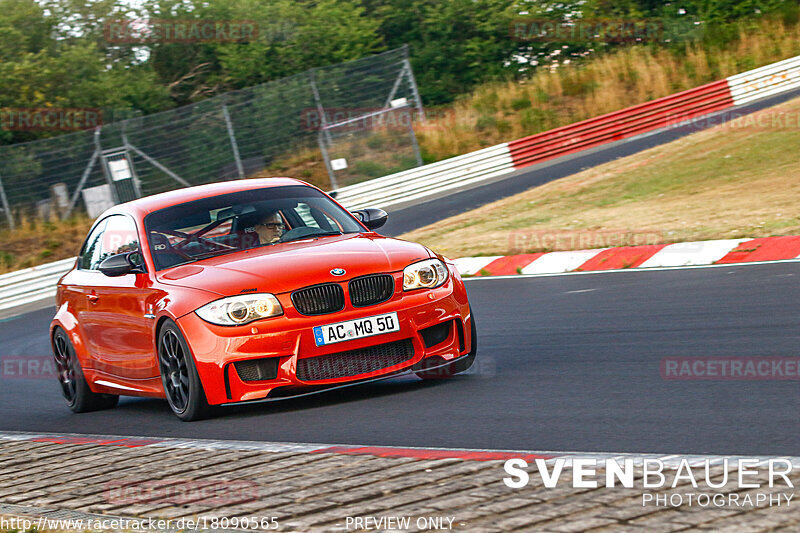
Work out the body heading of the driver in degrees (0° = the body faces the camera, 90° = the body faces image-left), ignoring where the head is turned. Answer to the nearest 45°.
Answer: approximately 315°

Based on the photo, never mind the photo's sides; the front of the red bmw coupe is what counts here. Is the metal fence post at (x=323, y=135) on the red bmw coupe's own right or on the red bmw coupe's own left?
on the red bmw coupe's own left

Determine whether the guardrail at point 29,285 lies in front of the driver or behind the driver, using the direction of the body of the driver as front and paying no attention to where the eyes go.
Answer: behind

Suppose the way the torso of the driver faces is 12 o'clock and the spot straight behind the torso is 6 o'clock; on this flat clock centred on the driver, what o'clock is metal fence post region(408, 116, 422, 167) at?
The metal fence post is roughly at 8 o'clock from the driver.

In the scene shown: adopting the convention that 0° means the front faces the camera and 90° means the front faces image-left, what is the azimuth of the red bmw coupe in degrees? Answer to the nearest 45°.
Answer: approximately 315°

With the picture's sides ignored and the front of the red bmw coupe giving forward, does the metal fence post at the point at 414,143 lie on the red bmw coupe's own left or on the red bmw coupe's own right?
on the red bmw coupe's own left

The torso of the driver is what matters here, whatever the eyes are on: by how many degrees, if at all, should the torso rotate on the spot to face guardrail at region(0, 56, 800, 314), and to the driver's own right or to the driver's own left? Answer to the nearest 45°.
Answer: approximately 135° to the driver's own left

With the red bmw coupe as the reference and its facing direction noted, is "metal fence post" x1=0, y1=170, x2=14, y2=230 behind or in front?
behind

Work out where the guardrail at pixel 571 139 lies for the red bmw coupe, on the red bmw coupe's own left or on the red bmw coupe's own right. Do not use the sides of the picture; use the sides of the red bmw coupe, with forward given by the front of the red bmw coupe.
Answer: on the red bmw coupe's own left
